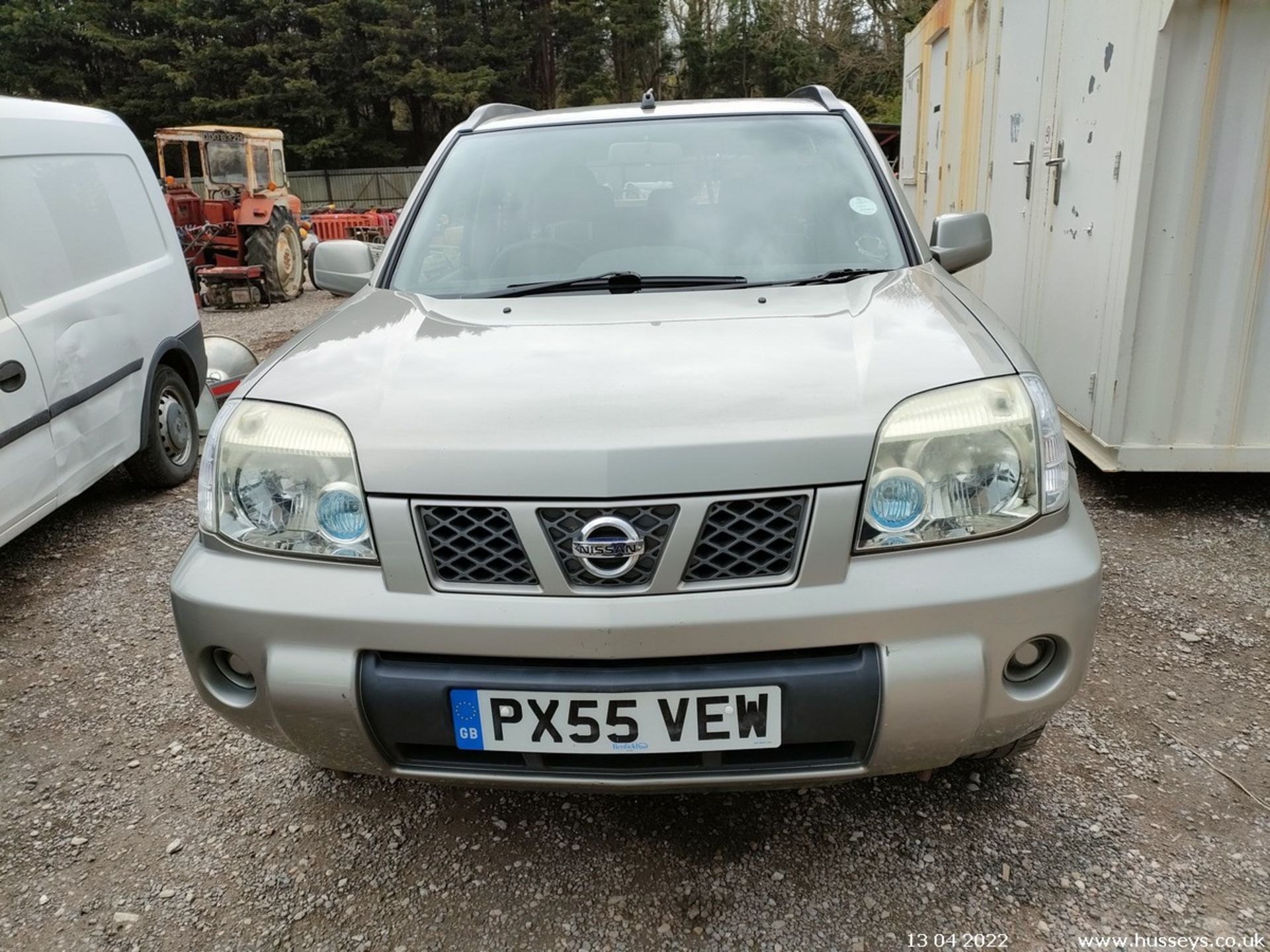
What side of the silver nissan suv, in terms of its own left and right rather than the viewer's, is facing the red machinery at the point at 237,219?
back

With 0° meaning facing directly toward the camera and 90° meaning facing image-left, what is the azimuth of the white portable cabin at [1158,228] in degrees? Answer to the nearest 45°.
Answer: approximately 45°

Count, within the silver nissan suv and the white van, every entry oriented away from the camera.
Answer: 0

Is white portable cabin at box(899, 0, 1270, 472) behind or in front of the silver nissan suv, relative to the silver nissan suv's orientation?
behind

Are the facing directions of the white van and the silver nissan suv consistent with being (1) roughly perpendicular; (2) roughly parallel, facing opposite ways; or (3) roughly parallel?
roughly parallel

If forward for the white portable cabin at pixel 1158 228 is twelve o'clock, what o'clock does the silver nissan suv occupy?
The silver nissan suv is roughly at 11 o'clock from the white portable cabin.

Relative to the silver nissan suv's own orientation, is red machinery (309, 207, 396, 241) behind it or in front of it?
behind

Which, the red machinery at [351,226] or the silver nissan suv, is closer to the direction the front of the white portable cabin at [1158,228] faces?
the silver nissan suv

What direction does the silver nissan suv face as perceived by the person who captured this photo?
facing the viewer

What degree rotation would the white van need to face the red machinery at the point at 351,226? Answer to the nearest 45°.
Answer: approximately 135° to its right

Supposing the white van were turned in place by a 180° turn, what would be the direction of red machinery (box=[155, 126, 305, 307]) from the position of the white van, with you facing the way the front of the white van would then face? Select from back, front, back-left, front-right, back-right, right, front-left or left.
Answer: front-left

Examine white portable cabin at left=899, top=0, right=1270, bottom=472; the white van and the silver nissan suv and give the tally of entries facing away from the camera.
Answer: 0

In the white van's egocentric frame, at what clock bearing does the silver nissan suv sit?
The silver nissan suv is roughly at 10 o'clock from the white van.

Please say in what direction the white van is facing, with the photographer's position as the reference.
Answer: facing the viewer and to the left of the viewer

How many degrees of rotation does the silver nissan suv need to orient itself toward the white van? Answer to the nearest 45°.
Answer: approximately 135° to its right
